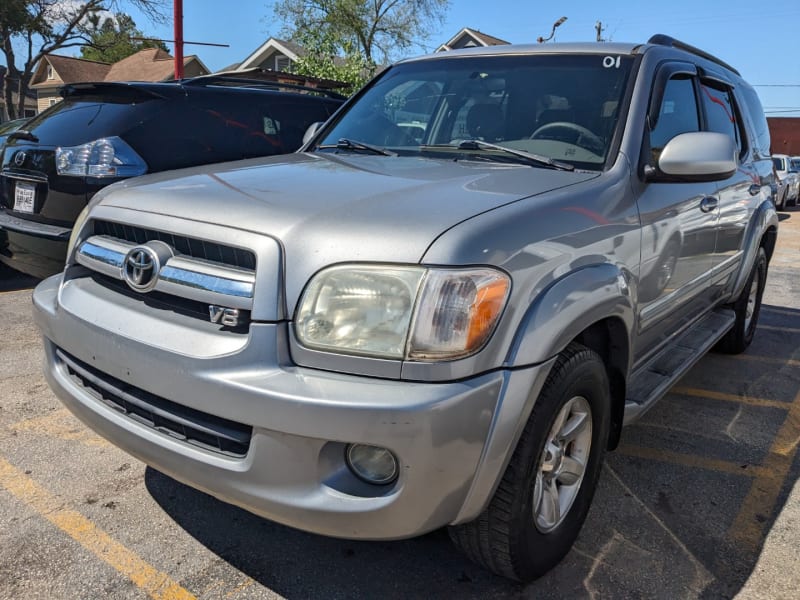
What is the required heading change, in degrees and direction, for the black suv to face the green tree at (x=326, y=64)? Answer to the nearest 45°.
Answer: approximately 45° to its left

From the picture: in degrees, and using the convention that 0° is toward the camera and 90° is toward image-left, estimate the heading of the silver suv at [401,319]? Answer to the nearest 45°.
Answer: approximately 45°

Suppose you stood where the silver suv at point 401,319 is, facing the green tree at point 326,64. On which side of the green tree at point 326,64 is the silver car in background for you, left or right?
right

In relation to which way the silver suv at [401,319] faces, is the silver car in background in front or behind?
behind

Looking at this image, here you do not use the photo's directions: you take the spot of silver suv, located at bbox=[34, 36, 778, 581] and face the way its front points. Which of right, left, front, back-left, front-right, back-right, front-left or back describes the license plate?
right

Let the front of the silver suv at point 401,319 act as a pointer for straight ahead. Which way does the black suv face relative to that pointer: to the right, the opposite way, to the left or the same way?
the opposite way

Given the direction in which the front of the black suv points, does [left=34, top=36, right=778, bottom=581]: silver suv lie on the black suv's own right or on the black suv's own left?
on the black suv's own right

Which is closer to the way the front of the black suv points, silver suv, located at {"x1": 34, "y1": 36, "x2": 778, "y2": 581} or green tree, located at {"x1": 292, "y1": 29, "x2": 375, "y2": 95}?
the green tree

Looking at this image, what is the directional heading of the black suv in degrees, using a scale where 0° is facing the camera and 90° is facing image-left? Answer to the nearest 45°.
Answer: approximately 225°

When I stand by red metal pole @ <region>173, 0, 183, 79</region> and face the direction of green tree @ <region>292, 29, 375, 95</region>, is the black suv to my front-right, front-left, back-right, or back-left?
back-right
